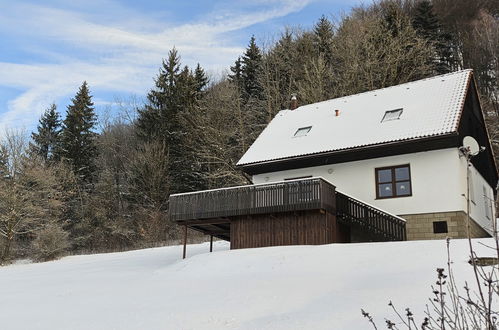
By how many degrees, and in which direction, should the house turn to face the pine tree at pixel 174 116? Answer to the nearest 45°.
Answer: approximately 135° to its right

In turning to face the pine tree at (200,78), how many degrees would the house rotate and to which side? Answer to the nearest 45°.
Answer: approximately 135° to its right

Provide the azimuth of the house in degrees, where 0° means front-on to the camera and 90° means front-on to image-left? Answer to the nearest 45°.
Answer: approximately 0°

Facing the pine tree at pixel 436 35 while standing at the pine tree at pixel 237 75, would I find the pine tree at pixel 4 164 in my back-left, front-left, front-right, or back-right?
back-right

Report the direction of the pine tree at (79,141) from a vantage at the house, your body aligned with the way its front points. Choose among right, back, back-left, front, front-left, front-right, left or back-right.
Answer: back-right

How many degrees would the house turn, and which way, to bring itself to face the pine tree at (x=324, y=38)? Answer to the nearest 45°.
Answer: approximately 180°

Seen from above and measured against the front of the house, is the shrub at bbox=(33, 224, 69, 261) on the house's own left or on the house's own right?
on the house's own right

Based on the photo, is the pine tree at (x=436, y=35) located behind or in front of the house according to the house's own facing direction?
behind

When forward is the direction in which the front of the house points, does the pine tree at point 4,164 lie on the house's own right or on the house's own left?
on the house's own right
